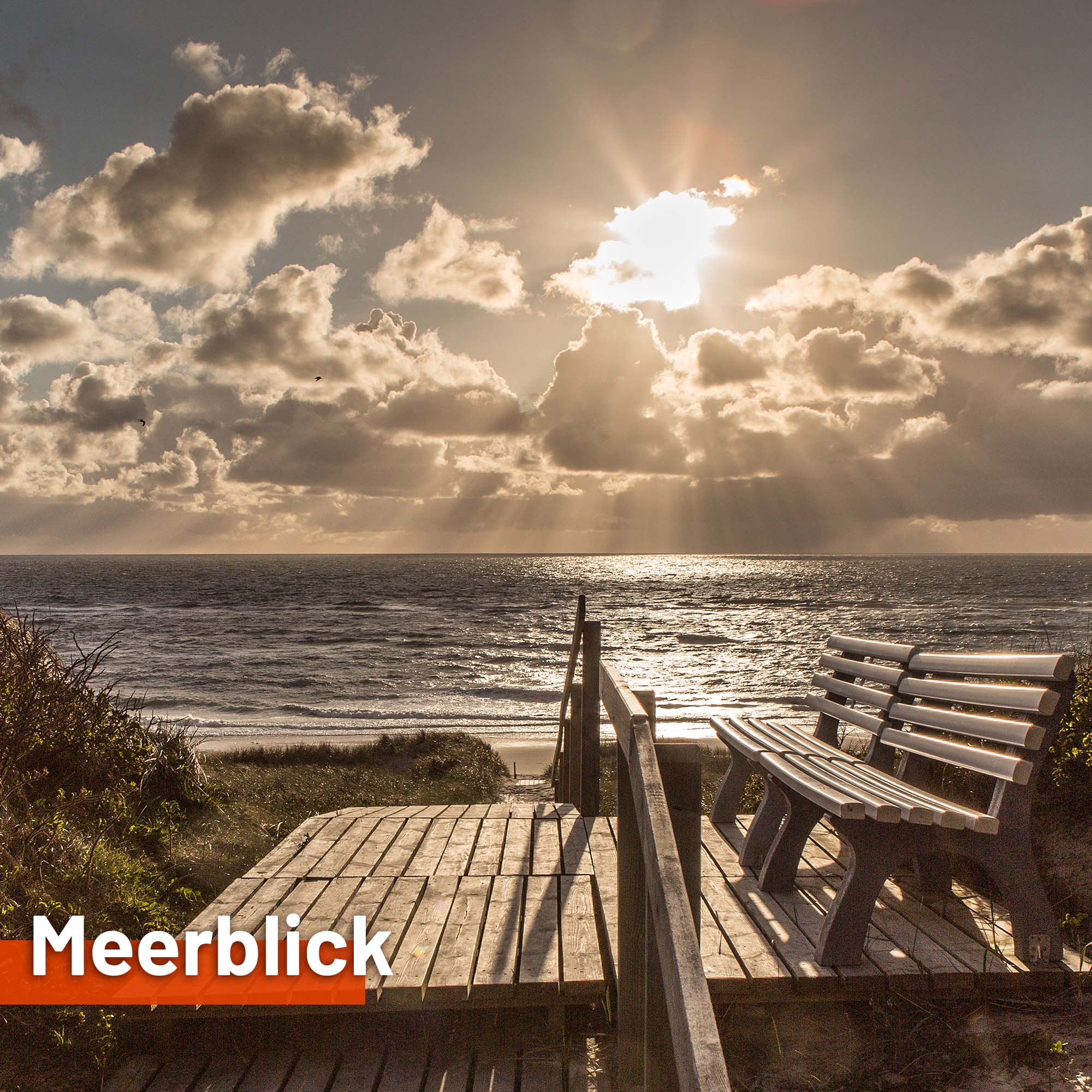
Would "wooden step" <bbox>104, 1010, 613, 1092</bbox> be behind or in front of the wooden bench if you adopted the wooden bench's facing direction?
in front

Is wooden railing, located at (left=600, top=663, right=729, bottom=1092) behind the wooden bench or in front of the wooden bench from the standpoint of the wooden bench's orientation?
in front

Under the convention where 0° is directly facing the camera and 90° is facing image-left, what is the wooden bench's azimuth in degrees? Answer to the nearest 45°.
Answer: approximately 45°
